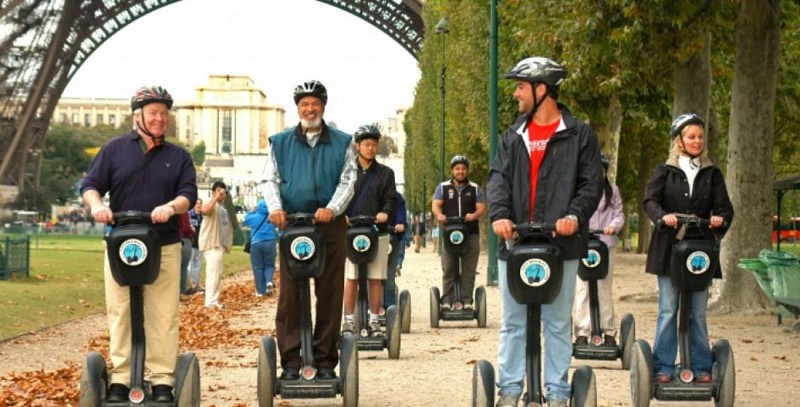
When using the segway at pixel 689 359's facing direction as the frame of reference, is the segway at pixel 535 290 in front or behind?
in front

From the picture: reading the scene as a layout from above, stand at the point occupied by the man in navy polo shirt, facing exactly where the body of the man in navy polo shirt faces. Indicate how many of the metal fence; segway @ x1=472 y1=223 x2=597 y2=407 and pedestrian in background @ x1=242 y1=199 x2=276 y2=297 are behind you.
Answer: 2
